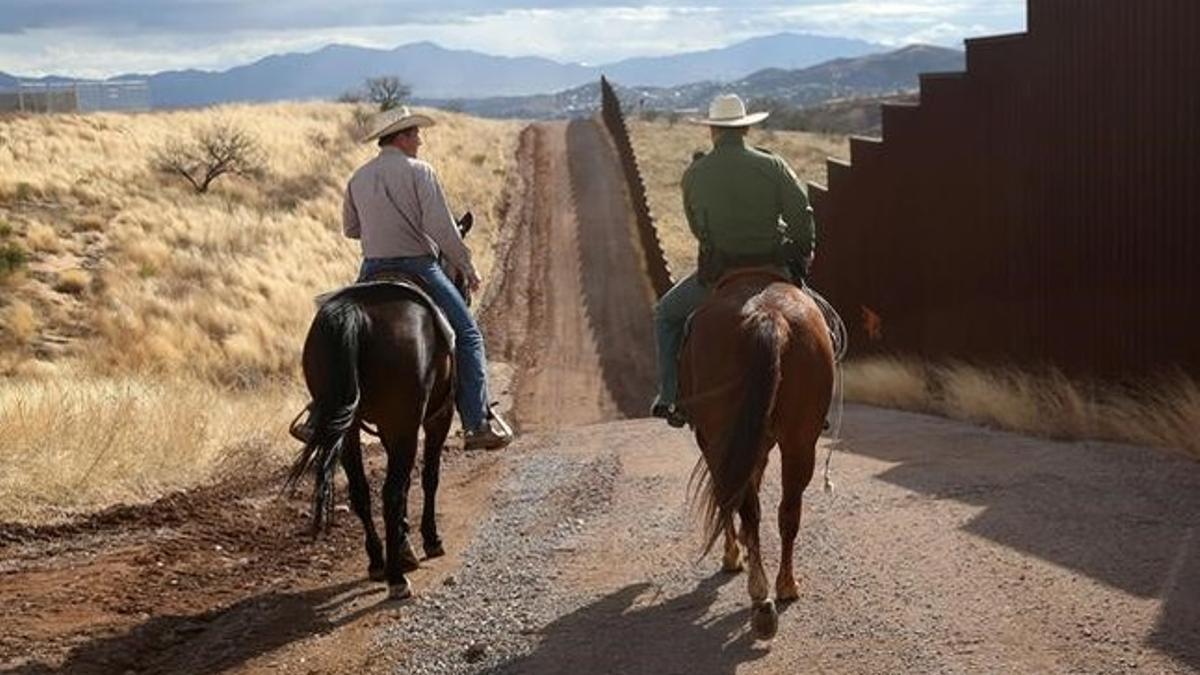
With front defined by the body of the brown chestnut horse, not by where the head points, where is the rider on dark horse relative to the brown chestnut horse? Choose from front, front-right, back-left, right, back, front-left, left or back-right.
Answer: front-left

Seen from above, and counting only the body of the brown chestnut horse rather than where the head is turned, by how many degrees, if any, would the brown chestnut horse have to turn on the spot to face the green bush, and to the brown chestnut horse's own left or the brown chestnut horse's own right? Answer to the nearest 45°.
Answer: approximately 45° to the brown chestnut horse's own left

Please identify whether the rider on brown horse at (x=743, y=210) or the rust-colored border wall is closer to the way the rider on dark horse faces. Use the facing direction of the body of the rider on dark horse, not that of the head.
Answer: the rust-colored border wall

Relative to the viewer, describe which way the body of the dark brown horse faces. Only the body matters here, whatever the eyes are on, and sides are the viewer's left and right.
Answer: facing away from the viewer and to the right of the viewer

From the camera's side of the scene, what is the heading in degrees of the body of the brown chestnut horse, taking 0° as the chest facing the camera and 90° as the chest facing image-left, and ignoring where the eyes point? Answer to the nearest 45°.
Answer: approximately 180°

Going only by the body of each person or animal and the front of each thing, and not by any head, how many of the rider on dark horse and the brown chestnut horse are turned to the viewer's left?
0

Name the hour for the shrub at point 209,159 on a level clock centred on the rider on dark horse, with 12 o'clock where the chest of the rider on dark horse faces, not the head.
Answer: The shrub is roughly at 10 o'clock from the rider on dark horse.

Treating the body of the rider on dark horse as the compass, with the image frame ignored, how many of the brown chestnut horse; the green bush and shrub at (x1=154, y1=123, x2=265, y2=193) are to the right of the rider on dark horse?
1

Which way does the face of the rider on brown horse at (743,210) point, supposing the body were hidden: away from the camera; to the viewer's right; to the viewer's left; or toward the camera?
away from the camera

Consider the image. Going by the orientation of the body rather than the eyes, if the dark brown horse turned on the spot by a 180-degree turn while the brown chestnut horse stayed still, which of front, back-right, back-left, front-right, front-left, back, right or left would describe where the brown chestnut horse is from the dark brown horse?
left

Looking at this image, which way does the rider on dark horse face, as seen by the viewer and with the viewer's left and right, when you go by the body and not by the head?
facing away from the viewer and to the right of the viewer

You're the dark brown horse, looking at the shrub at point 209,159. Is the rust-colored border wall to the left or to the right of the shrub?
right

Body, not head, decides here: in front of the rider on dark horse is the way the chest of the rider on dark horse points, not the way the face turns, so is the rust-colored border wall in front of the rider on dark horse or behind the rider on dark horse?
in front

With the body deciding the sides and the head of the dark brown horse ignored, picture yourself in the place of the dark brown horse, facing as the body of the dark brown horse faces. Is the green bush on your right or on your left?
on your left
